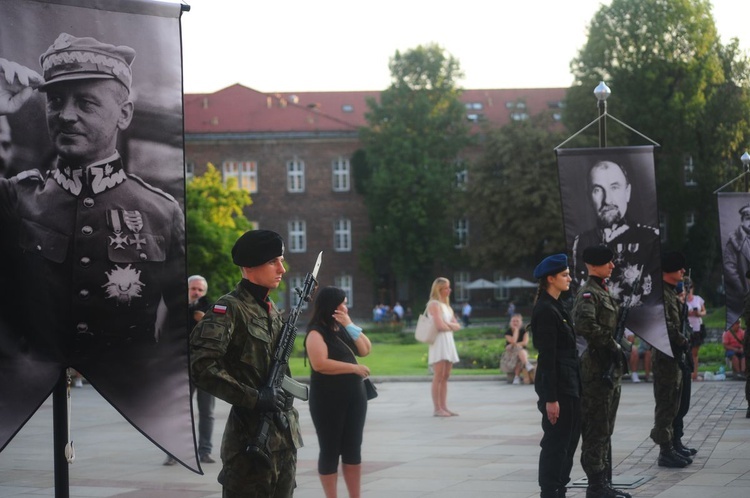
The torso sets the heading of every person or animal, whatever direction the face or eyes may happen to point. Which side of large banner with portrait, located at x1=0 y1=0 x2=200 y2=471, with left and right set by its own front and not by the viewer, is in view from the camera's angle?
front

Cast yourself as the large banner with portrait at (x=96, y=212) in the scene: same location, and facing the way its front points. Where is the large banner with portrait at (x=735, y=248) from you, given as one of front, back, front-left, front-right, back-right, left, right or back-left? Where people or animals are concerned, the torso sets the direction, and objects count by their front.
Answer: back-left

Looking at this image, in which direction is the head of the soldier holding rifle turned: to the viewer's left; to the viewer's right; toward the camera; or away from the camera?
to the viewer's right

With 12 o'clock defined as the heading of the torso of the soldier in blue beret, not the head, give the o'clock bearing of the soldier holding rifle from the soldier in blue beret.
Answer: The soldier holding rifle is roughly at 4 o'clock from the soldier in blue beret.

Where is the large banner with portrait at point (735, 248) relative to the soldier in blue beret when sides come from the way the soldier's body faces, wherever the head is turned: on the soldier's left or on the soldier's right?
on the soldier's left

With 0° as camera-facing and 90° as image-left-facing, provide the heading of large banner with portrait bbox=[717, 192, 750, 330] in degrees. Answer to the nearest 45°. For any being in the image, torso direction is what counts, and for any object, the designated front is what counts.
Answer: approximately 0°

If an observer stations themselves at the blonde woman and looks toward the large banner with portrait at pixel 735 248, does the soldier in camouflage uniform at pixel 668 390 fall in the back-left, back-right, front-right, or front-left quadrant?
front-right

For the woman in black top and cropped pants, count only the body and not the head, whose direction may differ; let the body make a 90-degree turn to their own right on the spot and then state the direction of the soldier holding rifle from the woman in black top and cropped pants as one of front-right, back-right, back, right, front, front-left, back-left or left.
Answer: front-left

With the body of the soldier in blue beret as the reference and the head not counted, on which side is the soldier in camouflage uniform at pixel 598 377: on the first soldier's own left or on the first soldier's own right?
on the first soldier's own left

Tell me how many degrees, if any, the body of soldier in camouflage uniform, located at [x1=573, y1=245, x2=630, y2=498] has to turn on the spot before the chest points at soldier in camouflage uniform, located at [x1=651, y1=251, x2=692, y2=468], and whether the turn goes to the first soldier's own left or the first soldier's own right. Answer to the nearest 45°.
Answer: approximately 90° to the first soldier's own left
